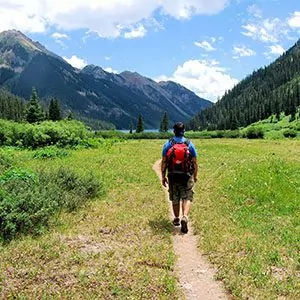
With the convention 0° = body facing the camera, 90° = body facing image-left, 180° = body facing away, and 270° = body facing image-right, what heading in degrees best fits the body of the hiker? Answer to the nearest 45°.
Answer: approximately 180°

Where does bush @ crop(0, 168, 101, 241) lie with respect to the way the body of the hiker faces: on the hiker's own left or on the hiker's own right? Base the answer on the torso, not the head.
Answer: on the hiker's own left

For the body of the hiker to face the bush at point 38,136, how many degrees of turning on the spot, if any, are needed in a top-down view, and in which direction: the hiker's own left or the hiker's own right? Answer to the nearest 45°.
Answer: approximately 45° to the hiker's own left
